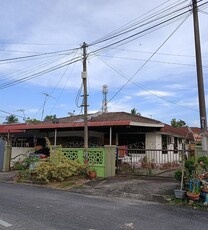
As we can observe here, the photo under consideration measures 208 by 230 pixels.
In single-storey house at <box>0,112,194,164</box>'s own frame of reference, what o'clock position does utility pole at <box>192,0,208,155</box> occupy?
The utility pole is roughly at 10 o'clock from the single-storey house.

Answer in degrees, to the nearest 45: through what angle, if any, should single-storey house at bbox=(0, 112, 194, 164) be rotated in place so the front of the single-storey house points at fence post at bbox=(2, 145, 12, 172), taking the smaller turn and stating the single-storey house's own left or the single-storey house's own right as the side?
approximately 45° to the single-storey house's own right

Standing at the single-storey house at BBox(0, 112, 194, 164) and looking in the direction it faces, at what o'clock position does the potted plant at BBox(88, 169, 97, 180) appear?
The potted plant is roughly at 11 o'clock from the single-storey house.

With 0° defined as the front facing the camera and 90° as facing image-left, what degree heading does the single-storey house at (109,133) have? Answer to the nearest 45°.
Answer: approximately 45°

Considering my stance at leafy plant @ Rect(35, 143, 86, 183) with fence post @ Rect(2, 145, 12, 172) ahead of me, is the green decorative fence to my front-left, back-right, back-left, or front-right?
back-right

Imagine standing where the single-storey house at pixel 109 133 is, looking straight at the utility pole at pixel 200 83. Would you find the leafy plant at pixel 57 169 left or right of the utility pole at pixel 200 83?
right

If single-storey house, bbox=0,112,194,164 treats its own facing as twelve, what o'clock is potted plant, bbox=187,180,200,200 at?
The potted plant is roughly at 10 o'clock from the single-storey house.

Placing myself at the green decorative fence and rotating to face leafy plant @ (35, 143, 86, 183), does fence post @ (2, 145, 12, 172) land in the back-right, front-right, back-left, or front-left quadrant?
front-right
